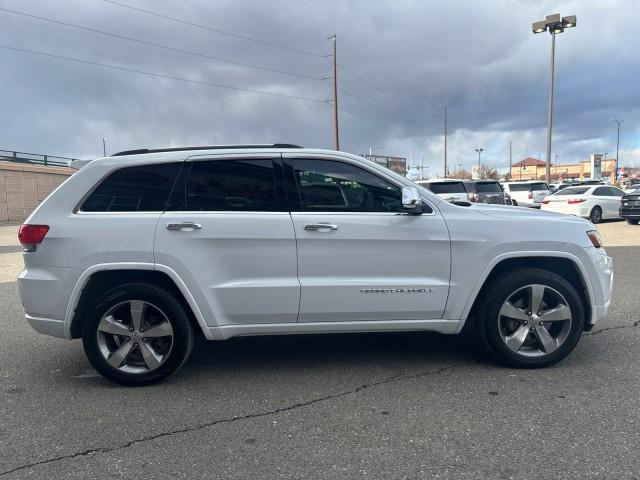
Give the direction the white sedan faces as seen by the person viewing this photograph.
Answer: facing away from the viewer and to the right of the viewer

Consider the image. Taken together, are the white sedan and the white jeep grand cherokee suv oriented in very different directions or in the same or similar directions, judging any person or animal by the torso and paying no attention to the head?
same or similar directions

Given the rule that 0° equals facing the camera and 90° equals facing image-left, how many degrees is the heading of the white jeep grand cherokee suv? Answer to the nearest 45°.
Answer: approximately 270°

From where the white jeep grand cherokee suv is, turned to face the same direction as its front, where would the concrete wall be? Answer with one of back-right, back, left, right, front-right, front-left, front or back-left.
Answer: back-left

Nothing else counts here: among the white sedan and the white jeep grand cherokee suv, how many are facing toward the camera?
0

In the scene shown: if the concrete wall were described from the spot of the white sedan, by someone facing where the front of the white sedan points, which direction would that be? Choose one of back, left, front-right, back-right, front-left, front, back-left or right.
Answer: back-left

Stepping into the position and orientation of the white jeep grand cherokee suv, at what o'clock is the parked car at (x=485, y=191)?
The parked car is roughly at 10 o'clock from the white jeep grand cherokee suv.

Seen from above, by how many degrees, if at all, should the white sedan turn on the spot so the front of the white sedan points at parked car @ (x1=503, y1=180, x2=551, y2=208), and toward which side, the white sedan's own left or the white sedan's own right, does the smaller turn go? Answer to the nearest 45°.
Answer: approximately 90° to the white sedan's own left

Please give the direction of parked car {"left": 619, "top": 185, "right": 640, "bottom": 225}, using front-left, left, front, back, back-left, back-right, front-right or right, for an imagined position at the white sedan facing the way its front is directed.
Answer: right

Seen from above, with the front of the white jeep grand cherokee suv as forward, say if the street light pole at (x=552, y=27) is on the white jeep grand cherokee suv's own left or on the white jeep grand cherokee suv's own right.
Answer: on the white jeep grand cherokee suv's own left

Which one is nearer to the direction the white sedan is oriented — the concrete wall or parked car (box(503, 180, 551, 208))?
the parked car
